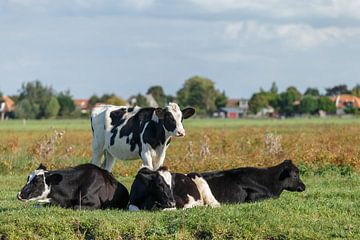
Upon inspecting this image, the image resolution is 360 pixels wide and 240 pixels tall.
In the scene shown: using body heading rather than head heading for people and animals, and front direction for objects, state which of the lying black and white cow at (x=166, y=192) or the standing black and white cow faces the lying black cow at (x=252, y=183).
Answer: the standing black and white cow

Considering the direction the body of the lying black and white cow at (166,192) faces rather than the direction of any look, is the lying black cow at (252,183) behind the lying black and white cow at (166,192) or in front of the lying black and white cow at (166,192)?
behind

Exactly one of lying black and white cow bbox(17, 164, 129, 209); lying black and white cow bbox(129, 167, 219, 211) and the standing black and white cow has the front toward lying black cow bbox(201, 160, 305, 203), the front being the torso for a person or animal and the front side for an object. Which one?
the standing black and white cow

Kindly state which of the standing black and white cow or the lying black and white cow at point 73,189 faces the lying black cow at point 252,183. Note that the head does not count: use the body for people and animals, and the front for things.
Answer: the standing black and white cow

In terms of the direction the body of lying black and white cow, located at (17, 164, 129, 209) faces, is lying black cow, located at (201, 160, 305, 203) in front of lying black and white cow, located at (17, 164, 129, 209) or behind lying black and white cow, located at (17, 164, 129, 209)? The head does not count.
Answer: behind

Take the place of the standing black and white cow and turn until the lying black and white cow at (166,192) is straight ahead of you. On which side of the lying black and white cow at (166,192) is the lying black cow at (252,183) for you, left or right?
left

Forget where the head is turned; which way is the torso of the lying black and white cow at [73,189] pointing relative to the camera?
to the viewer's left

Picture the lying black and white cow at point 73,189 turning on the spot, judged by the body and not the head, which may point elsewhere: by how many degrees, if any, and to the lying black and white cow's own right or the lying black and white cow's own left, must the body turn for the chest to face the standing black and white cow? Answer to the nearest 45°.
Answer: approximately 135° to the lying black and white cow's own right

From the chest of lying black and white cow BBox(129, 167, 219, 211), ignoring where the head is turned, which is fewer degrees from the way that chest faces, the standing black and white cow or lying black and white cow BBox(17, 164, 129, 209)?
the lying black and white cow

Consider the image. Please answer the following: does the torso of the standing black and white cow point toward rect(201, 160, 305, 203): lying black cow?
yes

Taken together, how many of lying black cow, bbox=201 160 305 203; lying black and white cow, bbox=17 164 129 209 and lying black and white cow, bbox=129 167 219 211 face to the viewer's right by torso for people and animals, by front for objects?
1

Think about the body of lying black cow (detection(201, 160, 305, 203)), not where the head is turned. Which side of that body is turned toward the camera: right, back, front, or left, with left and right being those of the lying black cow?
right

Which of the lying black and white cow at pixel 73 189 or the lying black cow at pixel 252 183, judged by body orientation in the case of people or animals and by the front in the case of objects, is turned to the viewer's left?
the lying black and white cow at pixel 73 189

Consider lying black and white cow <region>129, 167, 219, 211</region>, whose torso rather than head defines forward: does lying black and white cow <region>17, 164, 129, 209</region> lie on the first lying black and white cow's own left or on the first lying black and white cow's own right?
on the first lying black and white cow's own right

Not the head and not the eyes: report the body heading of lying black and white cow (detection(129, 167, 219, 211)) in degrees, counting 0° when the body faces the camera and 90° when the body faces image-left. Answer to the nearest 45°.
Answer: approximately 45°

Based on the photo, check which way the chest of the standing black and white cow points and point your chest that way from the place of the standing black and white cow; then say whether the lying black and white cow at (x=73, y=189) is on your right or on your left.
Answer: on your right
